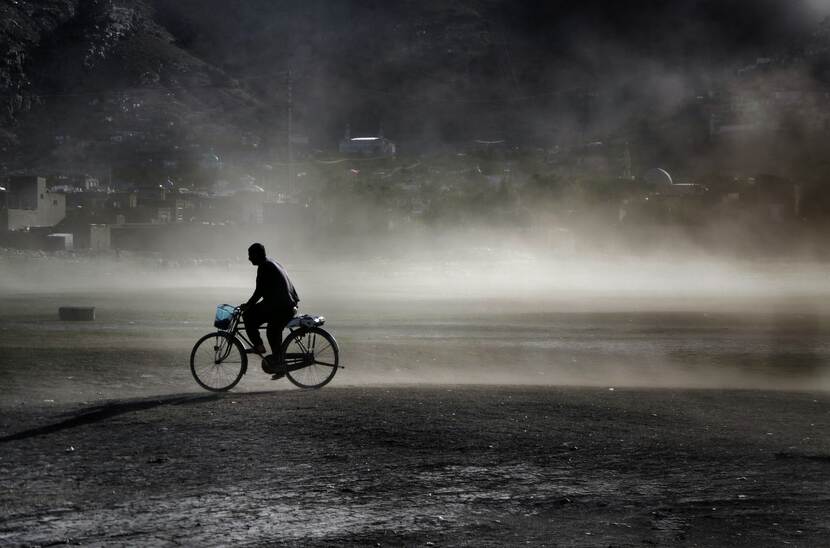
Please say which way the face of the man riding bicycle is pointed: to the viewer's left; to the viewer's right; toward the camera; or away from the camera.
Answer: to the viewer's left

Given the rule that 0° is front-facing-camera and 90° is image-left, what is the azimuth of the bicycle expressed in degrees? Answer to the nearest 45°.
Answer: approximately 90°
